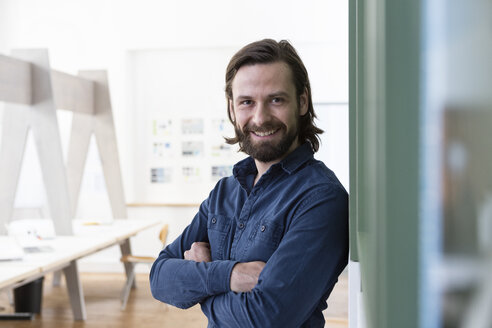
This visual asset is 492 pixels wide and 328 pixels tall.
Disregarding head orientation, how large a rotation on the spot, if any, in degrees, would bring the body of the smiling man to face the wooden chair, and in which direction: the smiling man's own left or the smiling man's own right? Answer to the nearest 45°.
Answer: approximately 135° to the smiling man's own right

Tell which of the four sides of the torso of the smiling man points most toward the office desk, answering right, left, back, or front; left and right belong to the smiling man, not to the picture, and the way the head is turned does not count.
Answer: right

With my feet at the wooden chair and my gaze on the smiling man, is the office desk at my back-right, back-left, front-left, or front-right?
front-right

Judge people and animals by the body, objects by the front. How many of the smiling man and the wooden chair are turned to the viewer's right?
0

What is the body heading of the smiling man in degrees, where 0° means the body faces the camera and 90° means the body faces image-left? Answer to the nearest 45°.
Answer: approximately 45°

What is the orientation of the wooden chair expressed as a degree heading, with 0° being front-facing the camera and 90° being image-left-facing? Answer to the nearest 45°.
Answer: approximately 90°

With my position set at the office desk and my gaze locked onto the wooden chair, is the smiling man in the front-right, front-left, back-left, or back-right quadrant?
back-right

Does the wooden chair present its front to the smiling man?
no
